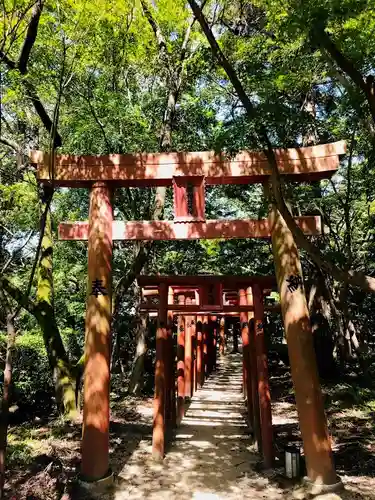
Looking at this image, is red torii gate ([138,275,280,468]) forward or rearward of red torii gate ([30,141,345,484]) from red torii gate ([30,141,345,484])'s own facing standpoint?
rearward

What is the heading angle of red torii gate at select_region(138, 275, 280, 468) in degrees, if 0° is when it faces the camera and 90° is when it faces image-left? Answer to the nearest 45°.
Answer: approximately 0°

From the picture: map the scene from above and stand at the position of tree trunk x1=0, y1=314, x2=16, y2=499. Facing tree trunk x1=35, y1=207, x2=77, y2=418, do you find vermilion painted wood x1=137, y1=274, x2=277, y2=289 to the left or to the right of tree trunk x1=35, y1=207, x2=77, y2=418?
right

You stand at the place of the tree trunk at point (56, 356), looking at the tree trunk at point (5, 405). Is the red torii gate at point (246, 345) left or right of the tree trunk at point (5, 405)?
left

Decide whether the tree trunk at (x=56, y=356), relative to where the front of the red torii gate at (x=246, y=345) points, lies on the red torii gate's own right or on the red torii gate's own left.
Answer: on the red torii gate's own right

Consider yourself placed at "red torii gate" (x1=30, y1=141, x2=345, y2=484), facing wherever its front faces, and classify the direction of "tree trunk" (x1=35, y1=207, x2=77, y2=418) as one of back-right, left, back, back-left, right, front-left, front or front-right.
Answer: back-right

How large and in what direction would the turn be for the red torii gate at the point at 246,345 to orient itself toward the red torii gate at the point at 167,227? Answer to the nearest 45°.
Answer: approximately 45° to its right

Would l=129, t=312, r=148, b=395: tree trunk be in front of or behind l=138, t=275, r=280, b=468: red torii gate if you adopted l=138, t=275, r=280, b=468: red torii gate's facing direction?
behind

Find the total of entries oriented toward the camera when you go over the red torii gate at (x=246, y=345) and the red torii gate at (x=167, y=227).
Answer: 2

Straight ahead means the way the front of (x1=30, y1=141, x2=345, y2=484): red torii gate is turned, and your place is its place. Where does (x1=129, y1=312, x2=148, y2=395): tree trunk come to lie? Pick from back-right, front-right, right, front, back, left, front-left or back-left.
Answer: back

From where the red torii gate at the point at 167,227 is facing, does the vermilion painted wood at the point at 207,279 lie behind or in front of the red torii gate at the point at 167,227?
behind
